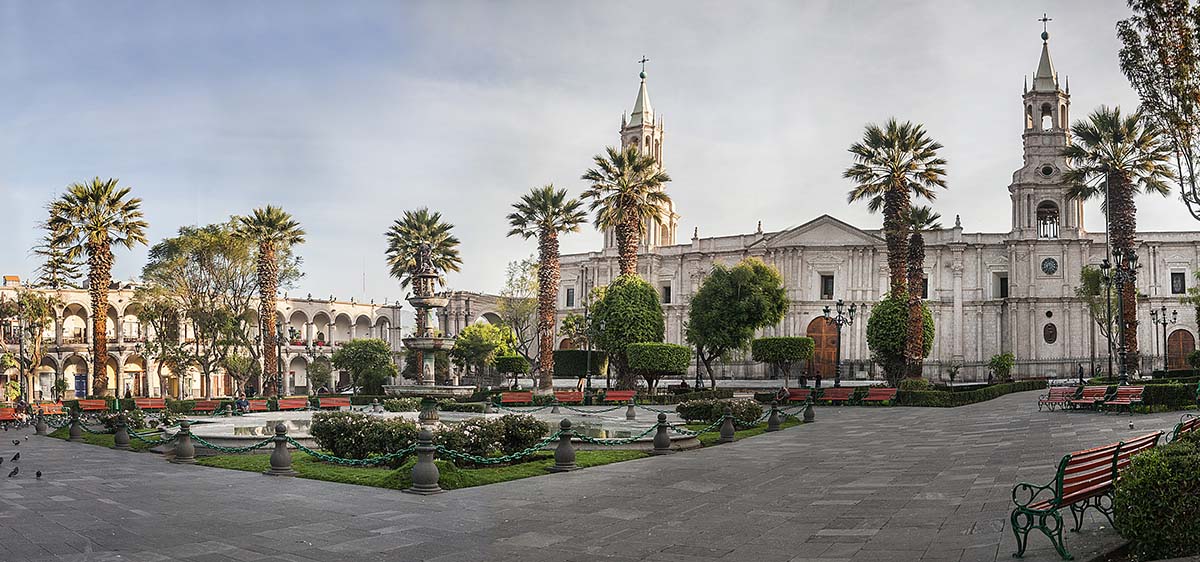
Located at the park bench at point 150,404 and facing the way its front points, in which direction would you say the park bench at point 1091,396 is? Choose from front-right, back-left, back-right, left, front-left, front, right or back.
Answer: front-left

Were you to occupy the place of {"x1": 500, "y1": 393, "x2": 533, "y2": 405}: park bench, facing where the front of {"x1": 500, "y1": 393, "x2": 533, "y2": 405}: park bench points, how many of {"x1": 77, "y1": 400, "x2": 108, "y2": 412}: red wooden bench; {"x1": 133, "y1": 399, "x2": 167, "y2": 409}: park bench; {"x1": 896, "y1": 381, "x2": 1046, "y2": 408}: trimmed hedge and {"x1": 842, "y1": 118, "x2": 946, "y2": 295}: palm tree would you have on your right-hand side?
2

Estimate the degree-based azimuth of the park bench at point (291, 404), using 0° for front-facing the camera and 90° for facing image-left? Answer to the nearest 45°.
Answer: approximately 0°

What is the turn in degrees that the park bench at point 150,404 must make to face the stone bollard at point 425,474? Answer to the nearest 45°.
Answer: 0° — it already faces it

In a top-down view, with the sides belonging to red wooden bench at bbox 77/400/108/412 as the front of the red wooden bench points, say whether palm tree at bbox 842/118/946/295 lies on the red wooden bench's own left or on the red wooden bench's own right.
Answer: on the red wooden bench's own left

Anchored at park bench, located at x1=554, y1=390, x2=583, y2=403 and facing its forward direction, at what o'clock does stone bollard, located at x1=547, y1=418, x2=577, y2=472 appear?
The stone bollard is roughly at 12 o'clock from the park bench.
